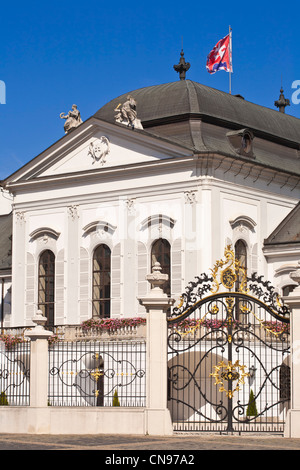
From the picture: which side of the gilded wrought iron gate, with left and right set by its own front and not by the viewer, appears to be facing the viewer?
front

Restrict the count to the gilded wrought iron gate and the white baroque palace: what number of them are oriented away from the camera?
0

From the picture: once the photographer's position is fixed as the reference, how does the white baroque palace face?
facing the viewer and to the left of the viewer

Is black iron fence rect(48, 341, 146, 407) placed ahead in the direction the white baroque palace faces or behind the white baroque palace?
ahead

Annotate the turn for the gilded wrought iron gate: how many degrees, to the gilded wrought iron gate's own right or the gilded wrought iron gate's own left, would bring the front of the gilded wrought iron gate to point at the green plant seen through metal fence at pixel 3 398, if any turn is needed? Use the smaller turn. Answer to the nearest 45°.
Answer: approximately 135° to the gilded wrought iron gate's own right

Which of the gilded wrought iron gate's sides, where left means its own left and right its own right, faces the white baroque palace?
back

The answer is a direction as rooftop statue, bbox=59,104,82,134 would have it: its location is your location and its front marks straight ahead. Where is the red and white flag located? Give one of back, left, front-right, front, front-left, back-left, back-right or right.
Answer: back-left

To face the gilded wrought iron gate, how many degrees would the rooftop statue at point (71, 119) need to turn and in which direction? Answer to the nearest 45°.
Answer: approximately 45° to its left

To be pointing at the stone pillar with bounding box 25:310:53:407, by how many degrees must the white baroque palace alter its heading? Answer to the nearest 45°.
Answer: approximately 45° to its left

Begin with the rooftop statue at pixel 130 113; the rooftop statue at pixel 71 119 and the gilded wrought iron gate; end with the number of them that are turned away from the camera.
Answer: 0

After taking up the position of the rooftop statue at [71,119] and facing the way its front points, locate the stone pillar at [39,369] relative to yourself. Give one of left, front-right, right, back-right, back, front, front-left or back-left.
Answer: front-left
